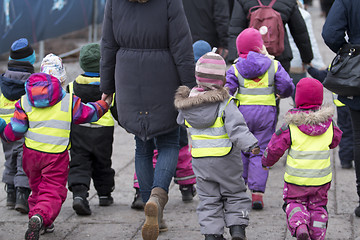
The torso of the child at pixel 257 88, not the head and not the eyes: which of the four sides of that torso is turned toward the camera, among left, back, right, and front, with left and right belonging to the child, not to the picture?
back

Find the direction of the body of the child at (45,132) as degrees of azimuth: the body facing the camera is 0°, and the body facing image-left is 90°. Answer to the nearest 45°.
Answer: approximately 180°

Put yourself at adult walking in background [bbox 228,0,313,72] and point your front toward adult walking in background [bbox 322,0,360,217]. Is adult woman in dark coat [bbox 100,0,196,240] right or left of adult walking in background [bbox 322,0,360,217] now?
right

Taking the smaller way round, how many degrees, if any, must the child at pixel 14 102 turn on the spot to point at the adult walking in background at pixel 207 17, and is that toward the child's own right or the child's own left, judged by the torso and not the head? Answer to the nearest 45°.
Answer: approximately 45° to the child's own right

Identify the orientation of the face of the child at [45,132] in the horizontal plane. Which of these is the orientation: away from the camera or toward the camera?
away from the camera

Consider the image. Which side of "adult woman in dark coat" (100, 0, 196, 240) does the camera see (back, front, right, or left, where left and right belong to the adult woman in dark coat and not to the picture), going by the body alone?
back

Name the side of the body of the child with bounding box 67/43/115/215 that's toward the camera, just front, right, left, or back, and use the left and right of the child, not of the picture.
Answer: back

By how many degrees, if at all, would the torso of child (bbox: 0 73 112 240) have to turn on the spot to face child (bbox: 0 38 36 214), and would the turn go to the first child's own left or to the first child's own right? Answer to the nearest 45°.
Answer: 0° — they already face them

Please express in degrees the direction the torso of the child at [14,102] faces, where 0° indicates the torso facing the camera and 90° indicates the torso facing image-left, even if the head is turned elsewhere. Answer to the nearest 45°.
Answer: approximately 180°

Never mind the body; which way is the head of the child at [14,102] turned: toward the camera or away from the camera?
away from the camera

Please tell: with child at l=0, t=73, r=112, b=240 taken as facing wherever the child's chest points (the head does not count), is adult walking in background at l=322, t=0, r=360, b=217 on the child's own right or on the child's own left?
on the child's own right
